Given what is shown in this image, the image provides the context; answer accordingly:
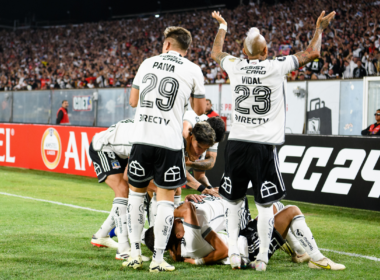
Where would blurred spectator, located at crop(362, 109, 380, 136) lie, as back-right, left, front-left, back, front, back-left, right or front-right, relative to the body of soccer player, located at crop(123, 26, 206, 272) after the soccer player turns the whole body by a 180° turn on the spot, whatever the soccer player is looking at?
back-left

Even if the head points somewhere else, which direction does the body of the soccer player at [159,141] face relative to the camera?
away from the camera

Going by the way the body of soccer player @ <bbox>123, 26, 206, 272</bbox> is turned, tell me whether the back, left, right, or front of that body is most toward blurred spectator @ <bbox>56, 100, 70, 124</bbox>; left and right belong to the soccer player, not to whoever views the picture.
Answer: front

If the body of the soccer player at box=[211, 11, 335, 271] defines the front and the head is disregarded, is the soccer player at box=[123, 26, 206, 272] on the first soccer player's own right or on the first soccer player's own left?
on the first soccer player's own left

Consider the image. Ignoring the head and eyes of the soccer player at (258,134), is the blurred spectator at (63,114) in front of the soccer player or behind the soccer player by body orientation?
in front

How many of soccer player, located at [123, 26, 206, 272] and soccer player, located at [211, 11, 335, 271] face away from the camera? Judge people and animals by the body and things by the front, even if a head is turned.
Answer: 2

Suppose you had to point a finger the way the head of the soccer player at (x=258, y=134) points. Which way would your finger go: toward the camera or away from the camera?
away from the camera

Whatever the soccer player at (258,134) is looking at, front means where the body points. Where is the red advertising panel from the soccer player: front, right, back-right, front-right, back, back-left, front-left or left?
front-left

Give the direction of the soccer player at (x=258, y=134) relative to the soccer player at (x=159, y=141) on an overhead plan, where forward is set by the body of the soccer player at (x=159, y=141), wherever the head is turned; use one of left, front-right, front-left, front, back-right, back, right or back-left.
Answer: right

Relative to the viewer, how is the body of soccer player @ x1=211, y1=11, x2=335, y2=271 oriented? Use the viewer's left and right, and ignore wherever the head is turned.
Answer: facing away from the viewer
